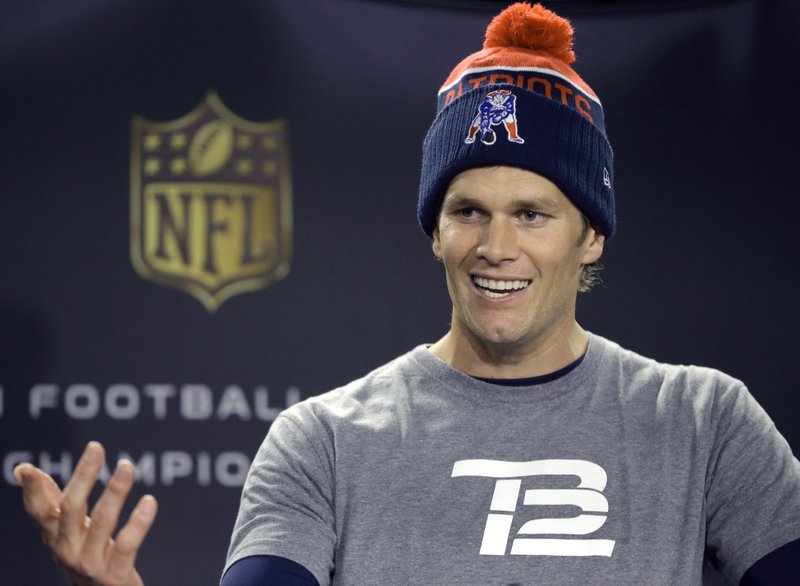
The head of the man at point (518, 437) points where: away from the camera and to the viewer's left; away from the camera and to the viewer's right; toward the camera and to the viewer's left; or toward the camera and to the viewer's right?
toward the camera and to the viewer's left

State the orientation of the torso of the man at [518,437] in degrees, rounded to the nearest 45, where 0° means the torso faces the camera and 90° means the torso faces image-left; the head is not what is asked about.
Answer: approximately 0°
